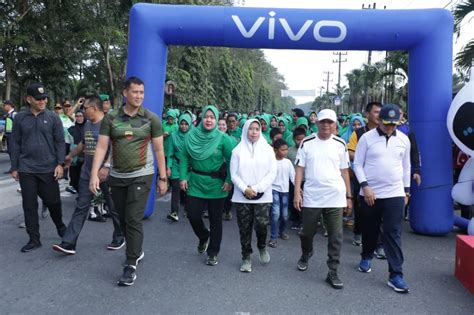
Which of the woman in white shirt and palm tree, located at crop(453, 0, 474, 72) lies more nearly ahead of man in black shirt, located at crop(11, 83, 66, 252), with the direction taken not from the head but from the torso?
the woman in white shirt

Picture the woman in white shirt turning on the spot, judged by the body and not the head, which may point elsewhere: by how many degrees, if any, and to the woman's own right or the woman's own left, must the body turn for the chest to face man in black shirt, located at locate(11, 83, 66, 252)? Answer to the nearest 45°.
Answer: approximately 90° to the woman's own right

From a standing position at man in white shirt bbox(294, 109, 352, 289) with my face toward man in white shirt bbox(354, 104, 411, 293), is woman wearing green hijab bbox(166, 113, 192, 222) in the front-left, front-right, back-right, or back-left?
back-left

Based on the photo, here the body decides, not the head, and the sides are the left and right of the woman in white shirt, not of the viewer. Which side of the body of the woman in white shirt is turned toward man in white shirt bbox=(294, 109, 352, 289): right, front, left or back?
left

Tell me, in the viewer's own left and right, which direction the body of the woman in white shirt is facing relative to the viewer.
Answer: facing the viewer

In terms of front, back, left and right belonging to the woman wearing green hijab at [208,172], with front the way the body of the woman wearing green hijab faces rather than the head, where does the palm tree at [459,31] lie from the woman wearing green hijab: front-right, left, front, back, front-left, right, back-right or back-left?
back-left

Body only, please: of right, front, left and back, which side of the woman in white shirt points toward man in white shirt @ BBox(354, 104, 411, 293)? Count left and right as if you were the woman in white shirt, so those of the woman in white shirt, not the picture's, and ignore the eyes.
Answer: left

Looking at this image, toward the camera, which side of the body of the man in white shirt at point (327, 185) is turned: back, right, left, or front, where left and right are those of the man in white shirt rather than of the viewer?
front

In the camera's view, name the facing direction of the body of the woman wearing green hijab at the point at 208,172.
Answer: toward the camera

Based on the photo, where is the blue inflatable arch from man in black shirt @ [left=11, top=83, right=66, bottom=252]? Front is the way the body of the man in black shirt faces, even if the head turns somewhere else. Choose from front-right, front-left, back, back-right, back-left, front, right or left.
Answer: left

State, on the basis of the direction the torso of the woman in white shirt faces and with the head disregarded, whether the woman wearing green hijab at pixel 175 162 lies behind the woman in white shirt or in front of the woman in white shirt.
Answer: behind
